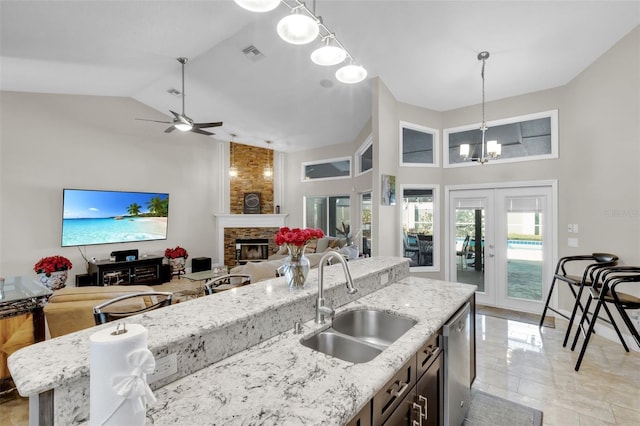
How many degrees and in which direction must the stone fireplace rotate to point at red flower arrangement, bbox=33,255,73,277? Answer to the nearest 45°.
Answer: approximately 45° to its right

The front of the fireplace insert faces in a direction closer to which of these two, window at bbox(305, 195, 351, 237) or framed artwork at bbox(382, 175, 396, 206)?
the framed artwork

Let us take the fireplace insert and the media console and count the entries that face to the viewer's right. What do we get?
0

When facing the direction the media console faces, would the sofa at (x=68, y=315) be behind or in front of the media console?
in front

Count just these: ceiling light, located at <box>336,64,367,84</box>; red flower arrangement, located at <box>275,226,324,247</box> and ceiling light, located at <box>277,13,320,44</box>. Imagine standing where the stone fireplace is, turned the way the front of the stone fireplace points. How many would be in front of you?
3

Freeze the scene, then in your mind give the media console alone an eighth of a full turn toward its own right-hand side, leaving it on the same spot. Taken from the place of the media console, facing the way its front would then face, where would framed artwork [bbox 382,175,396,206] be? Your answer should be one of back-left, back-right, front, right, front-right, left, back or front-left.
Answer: left

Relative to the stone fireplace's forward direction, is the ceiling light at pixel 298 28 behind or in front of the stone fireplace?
in front

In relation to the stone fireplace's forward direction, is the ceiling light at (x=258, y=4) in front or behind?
in front

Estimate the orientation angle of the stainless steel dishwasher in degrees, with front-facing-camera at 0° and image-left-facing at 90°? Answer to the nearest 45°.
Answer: approximately 270°
